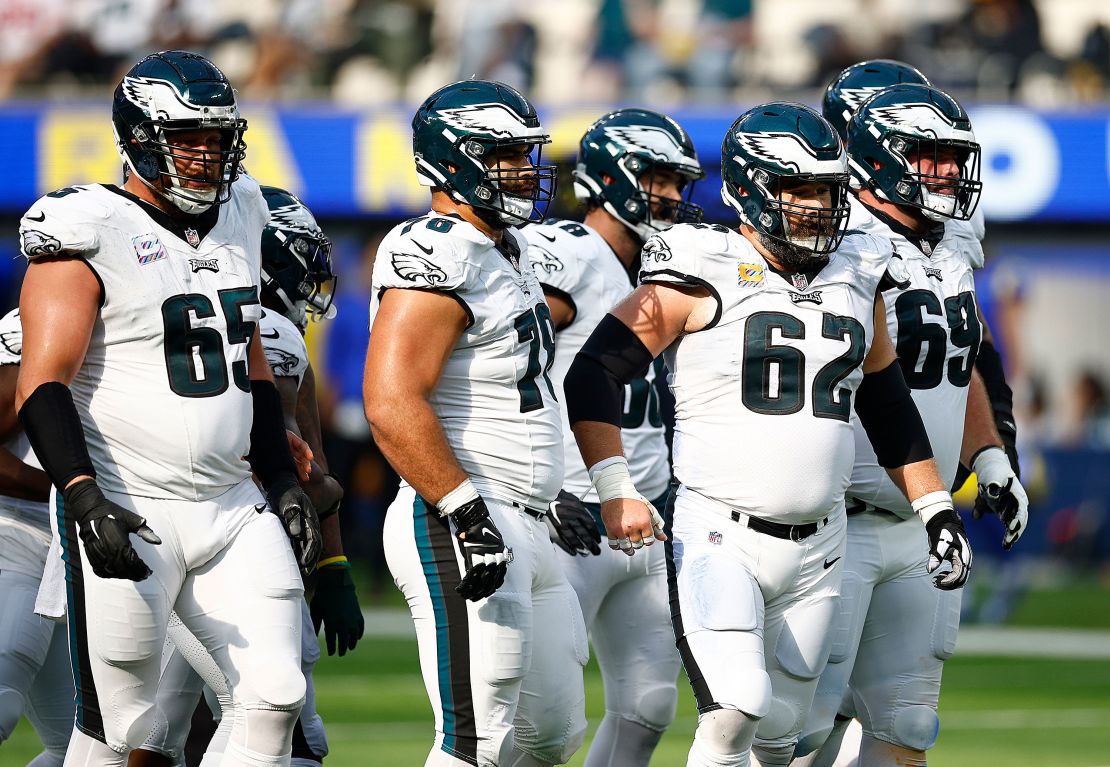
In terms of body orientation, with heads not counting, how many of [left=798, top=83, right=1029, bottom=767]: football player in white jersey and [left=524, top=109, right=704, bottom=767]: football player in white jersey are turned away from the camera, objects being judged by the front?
0

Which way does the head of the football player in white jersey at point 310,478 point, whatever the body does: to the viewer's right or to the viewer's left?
to the viewer's right

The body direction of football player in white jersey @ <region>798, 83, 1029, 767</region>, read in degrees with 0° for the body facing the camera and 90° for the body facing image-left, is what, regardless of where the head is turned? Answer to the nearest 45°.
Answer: approximately 315°

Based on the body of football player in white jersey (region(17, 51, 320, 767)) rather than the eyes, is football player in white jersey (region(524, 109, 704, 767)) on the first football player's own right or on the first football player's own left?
on the first football player's own left

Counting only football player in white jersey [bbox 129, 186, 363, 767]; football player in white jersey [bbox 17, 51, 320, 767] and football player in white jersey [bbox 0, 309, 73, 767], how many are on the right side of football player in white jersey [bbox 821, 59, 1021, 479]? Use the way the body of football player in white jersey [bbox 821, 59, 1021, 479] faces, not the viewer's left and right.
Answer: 3

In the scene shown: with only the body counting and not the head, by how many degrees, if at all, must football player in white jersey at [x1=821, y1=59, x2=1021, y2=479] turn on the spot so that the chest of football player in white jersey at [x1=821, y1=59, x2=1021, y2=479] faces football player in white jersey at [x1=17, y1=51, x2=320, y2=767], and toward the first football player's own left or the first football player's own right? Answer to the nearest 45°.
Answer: approximately 90° to the first football player's own right

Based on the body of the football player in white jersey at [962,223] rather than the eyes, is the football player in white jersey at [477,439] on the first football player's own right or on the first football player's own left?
on the first football player's own right
